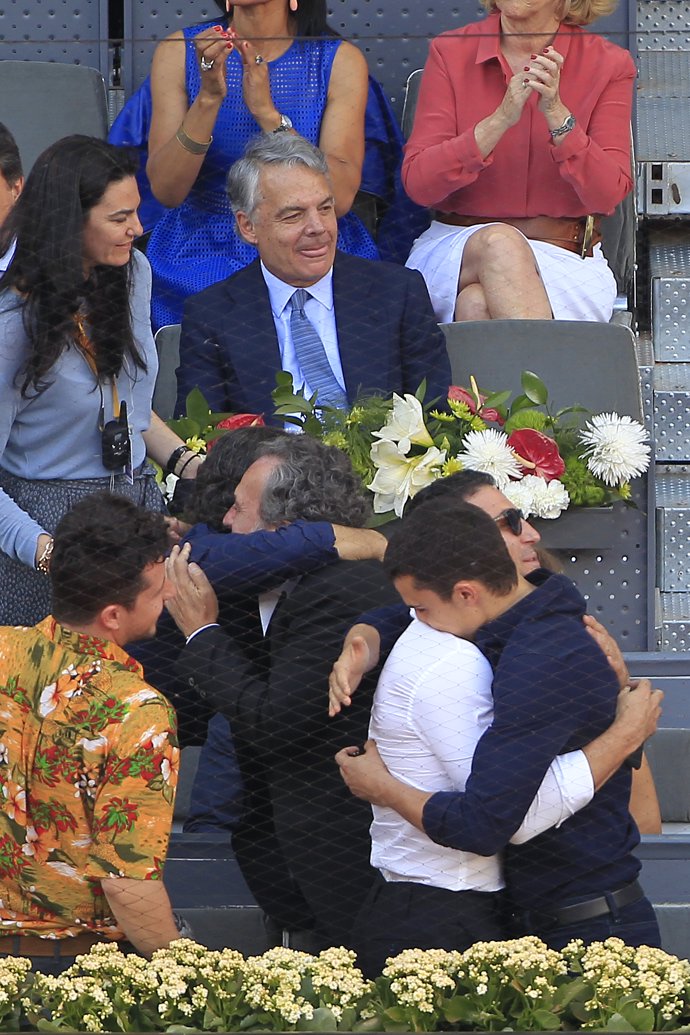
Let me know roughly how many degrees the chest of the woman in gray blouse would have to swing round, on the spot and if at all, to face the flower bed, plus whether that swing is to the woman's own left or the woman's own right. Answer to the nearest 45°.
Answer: approximately 45° to the woman's own right

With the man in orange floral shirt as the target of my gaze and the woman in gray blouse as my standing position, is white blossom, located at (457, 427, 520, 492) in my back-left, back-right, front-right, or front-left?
back-left

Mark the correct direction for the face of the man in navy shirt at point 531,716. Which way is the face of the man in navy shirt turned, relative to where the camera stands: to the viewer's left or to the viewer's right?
to the viewer's left

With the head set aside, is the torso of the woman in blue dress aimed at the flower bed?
yes

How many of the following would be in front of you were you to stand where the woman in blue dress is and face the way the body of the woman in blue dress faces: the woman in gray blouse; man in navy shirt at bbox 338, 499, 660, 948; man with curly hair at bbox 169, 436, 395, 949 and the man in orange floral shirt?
4

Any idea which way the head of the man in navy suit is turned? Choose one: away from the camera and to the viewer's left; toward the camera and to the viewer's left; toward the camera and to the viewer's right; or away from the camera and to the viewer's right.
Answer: toward the camera and to the viewer's right

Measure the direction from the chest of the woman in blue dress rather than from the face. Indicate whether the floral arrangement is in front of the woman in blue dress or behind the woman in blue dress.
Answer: in front

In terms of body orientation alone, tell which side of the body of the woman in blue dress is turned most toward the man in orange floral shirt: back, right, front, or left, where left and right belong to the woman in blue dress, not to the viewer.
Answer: front

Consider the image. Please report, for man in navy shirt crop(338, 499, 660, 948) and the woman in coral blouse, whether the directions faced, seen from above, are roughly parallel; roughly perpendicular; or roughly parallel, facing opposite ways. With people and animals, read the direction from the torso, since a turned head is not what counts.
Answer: roughly perpendicular

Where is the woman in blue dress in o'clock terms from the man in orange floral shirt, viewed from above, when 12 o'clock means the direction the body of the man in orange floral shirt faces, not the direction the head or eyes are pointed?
The woman in blue dress is roughly at 11 o'clock from the man in orange floral shirt.

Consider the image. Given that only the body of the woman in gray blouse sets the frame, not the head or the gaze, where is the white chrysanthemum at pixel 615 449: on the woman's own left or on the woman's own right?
on the woman's own left

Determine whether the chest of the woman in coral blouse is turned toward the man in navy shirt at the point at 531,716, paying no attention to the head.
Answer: yes

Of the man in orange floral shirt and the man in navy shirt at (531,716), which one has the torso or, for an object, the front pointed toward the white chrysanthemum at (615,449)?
the man in orange floral shirt

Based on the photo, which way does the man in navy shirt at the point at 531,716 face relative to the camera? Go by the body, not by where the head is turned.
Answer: to the viewer's left
